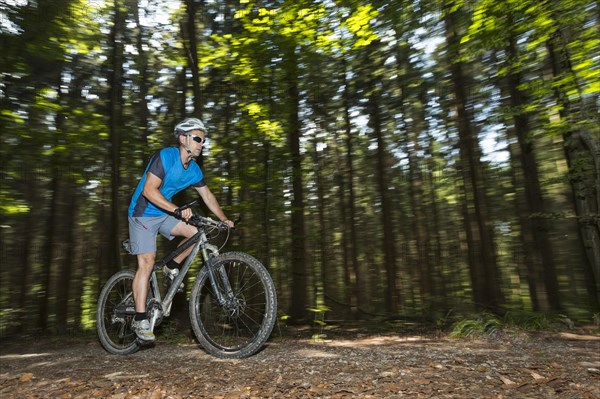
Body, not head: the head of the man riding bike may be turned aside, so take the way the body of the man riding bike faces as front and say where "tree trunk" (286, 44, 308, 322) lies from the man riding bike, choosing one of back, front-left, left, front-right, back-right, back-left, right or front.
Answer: left

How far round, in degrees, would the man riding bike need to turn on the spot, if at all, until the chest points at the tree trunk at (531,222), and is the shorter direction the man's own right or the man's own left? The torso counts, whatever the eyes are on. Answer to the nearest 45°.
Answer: approximately 45° to the man's own left

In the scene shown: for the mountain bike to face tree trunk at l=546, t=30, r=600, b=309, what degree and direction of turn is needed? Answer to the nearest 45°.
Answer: approximately 45° to its left

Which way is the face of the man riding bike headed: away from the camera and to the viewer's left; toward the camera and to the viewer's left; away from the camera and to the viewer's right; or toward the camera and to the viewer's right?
toward the camera and to the viewer's right

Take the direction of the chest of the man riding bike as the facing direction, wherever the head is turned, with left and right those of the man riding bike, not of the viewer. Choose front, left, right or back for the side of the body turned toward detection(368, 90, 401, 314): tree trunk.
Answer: left

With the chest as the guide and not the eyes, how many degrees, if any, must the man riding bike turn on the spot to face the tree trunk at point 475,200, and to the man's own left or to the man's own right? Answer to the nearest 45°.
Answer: approximately 45° to the man's own left

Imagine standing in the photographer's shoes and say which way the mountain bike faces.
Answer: facing the viewer and to the right of the viewer

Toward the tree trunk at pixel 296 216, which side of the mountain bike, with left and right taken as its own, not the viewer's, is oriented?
left

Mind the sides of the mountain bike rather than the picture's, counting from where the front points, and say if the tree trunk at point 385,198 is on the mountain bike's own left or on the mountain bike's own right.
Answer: on the mountain bike's own left

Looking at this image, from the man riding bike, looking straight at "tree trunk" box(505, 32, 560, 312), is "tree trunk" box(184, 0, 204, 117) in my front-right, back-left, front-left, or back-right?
front-left

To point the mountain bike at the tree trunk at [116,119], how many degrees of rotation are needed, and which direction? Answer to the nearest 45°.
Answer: approximately 180°

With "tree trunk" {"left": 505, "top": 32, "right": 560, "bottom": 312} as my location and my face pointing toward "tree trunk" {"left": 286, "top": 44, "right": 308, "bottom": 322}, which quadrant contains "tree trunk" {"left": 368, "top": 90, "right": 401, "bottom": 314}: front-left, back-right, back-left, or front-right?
front-right
